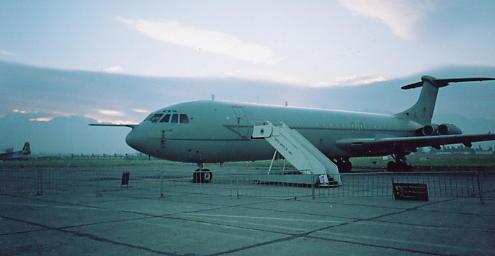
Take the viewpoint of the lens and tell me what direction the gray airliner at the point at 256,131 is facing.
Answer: facing the viewer and to the left of the viewer
